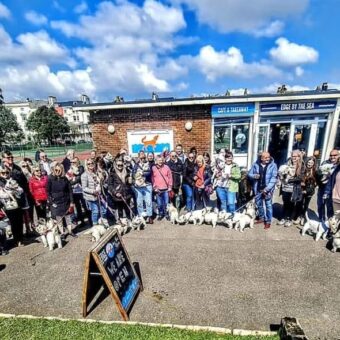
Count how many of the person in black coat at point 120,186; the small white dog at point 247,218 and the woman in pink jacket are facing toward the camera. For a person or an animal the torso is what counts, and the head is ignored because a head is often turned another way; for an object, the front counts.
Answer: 2

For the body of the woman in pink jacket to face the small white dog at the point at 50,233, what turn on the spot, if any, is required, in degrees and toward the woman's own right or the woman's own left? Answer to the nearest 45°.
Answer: approximately 90° to the woman's own right

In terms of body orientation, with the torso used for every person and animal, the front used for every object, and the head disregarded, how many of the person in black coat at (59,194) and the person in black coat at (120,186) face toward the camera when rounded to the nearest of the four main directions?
2

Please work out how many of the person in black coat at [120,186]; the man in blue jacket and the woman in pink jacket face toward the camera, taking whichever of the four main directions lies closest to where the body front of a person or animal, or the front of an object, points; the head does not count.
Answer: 3

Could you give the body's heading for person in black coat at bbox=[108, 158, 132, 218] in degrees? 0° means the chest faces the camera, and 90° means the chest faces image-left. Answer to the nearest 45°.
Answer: approximately 0°

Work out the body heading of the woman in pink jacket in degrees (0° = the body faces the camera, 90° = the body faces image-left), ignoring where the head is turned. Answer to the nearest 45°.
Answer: approximately 0°

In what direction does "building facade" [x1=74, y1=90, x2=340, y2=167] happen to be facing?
toward the camera
